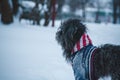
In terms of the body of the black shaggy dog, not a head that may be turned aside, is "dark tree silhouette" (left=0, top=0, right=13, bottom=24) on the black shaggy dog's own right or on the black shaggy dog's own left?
on the black shaggy dog's own right

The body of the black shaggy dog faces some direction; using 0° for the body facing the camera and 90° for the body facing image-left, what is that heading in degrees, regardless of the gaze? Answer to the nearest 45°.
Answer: approximately 90°
